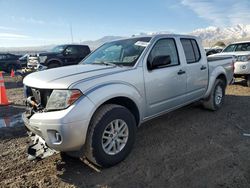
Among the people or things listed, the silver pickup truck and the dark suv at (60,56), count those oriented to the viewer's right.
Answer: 0

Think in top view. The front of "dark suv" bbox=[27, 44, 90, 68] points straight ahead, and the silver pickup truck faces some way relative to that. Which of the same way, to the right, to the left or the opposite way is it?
the same way

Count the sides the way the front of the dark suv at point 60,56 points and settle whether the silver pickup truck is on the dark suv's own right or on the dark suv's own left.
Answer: on the dark suv's own left

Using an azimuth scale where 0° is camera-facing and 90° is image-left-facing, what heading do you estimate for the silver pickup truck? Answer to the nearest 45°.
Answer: approximately 45°

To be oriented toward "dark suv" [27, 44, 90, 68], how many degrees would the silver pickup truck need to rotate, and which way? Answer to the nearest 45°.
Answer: approximately 135° to its right

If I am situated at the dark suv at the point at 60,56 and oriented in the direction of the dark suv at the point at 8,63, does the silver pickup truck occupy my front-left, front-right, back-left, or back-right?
back-left

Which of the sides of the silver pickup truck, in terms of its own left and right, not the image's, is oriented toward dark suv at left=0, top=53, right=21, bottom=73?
right

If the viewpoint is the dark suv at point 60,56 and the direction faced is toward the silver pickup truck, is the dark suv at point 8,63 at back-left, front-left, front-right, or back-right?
back-right

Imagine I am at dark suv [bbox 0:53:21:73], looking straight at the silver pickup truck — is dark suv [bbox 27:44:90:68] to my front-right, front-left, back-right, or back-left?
front-left
